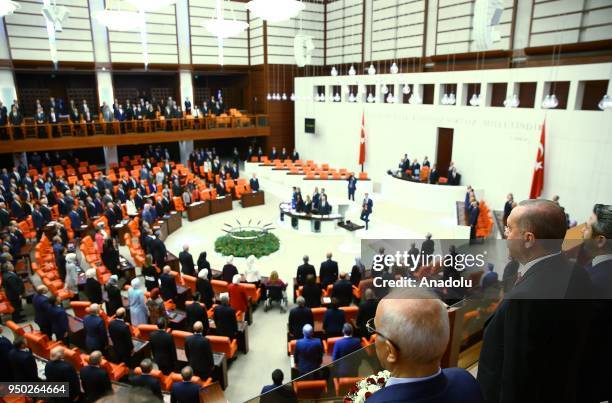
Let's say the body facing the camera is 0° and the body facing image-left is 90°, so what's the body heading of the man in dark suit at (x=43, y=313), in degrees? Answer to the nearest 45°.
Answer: approximately 225°

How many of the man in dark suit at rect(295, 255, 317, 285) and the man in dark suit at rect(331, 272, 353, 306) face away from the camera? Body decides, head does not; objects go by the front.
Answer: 2

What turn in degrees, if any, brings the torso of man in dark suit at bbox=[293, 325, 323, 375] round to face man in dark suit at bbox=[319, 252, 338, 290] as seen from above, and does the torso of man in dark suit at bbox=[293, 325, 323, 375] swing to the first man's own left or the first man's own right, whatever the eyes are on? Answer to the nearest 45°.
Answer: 0° — they already face them

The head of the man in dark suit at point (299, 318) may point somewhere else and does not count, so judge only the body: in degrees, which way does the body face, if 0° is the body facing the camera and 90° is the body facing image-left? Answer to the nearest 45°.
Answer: approximately 180°

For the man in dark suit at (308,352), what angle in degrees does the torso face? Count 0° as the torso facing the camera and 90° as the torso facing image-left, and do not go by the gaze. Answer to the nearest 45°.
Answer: approximately 180°

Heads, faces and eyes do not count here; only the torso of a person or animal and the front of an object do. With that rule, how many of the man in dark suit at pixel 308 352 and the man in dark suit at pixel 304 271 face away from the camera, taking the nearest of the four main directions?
2

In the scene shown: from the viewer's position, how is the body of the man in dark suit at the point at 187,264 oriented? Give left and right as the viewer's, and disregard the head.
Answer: facing away from the viewer and to the right of the viewer

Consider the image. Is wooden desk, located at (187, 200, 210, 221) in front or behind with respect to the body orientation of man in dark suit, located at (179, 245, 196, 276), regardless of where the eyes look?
in front

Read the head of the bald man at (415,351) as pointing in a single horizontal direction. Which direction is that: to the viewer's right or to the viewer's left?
to the viewer's left

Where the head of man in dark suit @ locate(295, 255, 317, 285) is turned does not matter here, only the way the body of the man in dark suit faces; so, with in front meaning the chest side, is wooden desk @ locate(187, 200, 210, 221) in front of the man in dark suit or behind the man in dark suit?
in front

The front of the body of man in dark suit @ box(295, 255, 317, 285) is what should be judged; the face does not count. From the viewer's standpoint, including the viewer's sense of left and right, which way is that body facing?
facing away from the viewer

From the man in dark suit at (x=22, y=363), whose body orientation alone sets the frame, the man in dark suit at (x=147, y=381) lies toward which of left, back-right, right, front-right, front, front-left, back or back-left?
right
